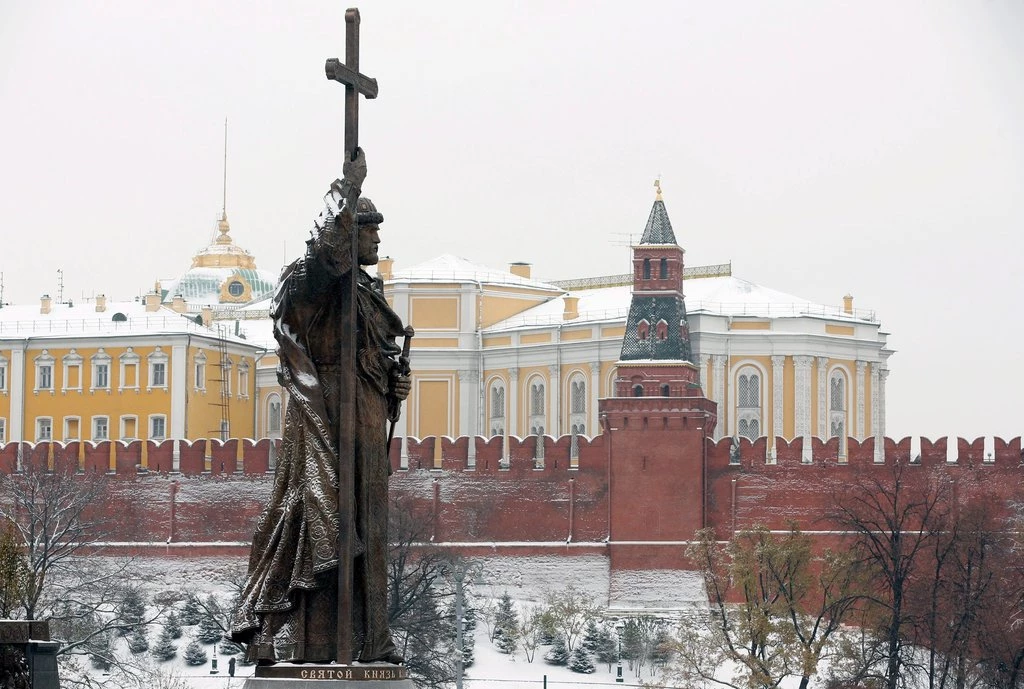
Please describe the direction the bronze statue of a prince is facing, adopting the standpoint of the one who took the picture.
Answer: facing the viewer and to the right of the viewer

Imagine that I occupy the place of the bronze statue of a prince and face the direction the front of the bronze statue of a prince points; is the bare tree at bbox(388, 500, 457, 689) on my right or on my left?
on my left
